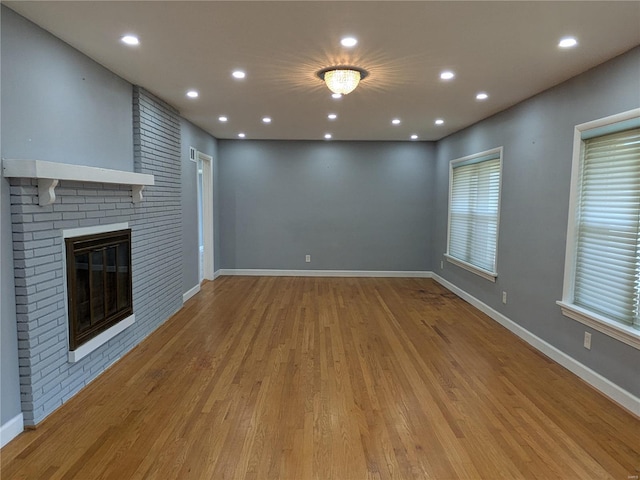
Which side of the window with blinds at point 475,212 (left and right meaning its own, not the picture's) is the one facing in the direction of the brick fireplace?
front

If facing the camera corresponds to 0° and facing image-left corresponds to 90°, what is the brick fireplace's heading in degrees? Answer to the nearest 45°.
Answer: approximately 315°

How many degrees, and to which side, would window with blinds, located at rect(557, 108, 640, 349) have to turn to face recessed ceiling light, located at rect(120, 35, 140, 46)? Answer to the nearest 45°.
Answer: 0° — it already faces it

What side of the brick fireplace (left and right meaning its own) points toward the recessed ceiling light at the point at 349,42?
front

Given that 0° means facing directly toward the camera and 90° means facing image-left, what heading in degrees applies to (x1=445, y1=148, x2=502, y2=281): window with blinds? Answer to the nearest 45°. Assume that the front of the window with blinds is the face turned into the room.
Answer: approximately 45°

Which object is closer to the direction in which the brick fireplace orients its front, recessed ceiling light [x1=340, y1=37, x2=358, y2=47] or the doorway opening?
the recessed ceiling light

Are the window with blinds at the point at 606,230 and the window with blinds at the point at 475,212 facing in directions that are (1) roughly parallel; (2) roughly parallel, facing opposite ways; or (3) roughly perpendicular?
roughly parallel

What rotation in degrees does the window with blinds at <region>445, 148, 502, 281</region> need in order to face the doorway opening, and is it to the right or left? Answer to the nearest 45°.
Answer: approximately 45° to its right

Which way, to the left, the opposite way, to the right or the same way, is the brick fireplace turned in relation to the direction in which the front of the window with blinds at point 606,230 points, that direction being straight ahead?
the opposite way

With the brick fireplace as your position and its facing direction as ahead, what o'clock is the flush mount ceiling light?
The flush mount ceiling light is roughly at 11 o'clock from the brick fireplace.

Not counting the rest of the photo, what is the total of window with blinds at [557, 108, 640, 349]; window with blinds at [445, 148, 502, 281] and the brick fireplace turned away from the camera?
0

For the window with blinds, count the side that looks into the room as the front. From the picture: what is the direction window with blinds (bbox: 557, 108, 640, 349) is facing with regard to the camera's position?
facing the viewer and to the left of the viewer

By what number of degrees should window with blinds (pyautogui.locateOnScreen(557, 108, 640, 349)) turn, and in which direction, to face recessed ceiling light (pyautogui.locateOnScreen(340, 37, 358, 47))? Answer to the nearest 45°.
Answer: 0° — it already faces it

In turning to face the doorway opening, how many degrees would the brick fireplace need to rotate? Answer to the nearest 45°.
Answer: approximately 90° to its left
